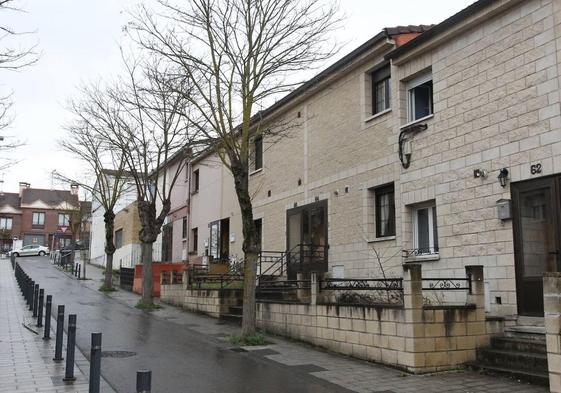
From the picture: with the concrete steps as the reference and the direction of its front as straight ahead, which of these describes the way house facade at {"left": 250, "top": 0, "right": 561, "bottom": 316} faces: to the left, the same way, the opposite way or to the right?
the same way

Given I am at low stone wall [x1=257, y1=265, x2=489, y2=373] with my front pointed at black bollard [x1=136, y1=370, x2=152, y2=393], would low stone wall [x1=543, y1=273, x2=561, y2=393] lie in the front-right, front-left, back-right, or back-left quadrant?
front-left

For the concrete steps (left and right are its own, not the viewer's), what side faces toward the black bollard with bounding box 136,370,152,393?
front

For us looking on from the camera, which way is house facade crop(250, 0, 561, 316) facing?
facing the viewer and to the left of the viewer

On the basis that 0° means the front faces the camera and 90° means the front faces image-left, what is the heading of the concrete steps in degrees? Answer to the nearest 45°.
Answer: approximately 45°

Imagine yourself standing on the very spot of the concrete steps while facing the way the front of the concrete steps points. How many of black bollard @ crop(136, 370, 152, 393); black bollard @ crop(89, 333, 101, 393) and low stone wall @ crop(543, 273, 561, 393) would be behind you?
0

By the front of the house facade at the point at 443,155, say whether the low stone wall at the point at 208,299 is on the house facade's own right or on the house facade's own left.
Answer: on the house facade's own right

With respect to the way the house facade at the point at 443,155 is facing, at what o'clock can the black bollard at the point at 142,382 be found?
The black bollard is roughly at 11 o'clock from the house facade.

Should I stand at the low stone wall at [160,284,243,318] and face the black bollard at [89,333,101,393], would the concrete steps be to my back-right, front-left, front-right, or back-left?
front-left

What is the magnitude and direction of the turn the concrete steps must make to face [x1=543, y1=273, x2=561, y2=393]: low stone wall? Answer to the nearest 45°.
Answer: approximately 45° to its left

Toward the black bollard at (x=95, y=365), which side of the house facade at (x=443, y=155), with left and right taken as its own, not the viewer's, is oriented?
front

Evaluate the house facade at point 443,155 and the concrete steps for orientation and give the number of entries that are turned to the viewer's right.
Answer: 0

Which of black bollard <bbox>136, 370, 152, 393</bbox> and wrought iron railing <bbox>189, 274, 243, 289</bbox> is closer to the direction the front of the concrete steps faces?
the black bollard

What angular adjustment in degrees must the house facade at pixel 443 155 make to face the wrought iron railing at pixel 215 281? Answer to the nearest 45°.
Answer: approximately 90° to its right

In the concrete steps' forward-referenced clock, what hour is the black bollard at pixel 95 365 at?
The black bollard is roughly at 12 o'clock from the concrete steps.

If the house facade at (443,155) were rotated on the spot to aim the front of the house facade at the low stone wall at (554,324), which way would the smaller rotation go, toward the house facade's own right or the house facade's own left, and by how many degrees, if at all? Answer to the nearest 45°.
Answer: approximately 45° to the house facade's own left
